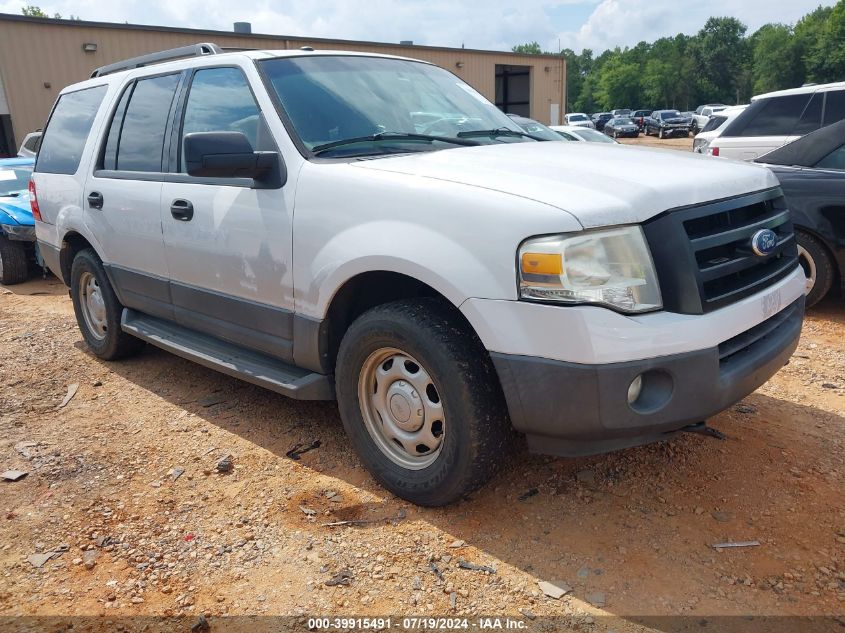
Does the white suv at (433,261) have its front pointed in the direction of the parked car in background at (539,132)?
no

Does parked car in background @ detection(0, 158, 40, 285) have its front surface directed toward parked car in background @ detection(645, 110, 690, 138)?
no

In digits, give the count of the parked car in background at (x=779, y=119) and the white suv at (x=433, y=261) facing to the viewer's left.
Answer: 0

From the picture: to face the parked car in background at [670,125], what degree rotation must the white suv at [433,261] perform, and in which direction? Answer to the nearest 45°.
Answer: approximately 135° to its left

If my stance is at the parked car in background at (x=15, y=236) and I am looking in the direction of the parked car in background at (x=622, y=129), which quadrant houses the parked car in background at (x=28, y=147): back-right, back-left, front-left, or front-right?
front-left

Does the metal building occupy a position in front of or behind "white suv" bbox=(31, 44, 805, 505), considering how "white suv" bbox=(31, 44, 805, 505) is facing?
behind

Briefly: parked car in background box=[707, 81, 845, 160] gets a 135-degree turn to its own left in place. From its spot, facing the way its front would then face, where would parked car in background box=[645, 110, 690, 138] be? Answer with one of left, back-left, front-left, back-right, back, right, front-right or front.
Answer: front-right

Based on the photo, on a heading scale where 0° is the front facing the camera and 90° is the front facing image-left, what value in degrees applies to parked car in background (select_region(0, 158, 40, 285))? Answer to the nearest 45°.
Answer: approximately 315°

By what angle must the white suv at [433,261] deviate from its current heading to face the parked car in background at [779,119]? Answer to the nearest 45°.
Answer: approximately 90° to its left

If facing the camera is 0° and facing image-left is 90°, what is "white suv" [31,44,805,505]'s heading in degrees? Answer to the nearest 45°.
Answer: approximately 315°

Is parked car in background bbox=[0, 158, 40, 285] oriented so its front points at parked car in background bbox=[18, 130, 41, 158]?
no

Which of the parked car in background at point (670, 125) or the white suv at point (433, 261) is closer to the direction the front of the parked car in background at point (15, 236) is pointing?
the white suv
